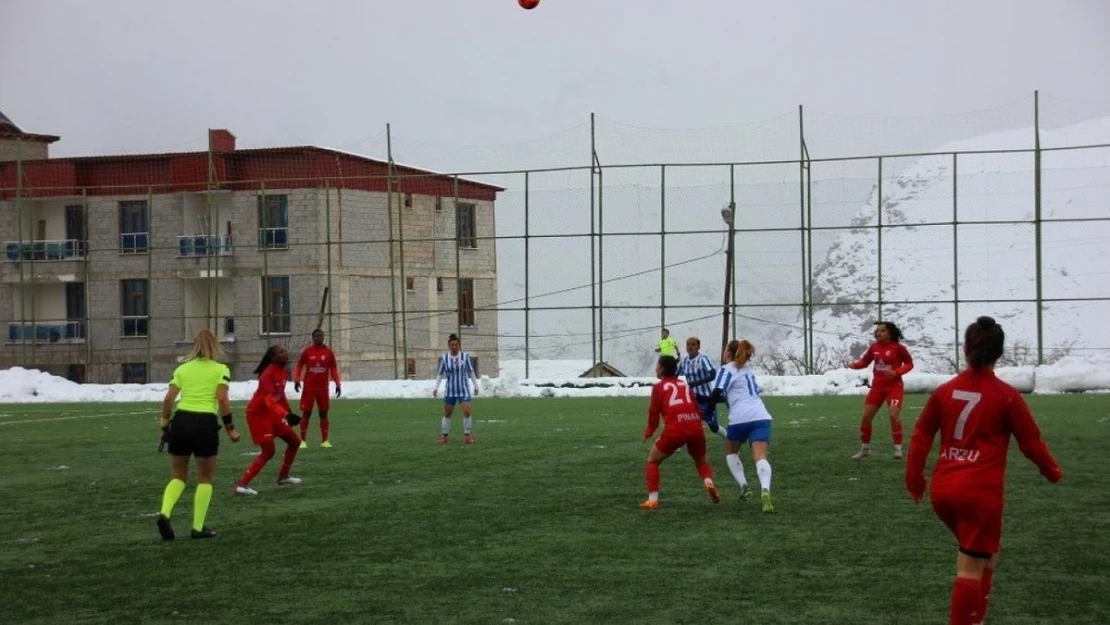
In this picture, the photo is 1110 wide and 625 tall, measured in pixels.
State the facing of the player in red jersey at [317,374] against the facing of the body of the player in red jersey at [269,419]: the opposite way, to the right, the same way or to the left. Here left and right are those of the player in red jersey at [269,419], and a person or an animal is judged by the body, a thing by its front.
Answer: to the right

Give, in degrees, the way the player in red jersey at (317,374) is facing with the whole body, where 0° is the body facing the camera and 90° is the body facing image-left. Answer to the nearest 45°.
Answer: approximately 0°

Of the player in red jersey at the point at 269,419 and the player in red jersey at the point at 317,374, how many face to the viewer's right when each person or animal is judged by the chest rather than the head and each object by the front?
1

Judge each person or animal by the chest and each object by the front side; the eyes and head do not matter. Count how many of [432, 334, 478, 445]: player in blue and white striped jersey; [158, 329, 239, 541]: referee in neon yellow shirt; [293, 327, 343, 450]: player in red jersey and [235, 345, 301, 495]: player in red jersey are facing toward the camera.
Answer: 2

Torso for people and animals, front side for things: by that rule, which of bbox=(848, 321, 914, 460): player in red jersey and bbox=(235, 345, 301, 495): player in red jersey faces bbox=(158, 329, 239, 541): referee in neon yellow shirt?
bbox=(848, 321, 914, 460): player in red jersey

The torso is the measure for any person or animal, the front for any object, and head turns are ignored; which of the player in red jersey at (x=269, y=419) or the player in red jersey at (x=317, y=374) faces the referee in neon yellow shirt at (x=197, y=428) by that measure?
the player in red jersey at (x=317, y=374)

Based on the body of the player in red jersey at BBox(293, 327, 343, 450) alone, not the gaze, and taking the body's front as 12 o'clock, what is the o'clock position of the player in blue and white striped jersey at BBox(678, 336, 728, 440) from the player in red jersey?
The player in blue and white striped jersey is roughly at 10 o'clock from the player in red jersey.

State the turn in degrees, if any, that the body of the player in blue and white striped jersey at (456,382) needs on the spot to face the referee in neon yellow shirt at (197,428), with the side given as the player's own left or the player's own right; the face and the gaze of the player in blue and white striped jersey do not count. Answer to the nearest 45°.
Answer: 0° — they already face them

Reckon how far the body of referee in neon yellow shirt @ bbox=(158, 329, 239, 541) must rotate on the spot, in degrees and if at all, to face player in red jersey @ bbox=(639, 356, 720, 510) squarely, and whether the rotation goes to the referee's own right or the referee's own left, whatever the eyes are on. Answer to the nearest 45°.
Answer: approximately 45° to the referee's own right

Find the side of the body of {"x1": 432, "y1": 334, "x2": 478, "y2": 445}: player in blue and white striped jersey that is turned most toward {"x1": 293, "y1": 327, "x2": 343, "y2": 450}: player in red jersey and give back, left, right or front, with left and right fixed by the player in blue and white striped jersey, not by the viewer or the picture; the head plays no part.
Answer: right

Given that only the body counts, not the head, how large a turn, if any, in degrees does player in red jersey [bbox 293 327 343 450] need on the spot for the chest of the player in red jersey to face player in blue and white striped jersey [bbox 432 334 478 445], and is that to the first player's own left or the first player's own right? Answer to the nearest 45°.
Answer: approximately 90° to the first player's own left
